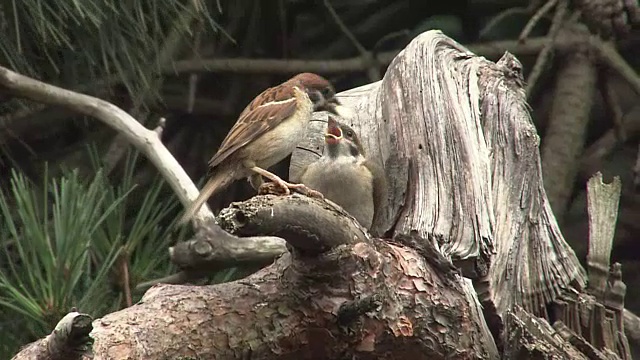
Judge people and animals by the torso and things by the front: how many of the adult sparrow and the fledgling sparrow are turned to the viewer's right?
1

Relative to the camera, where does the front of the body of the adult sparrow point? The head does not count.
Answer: to the viewer's right

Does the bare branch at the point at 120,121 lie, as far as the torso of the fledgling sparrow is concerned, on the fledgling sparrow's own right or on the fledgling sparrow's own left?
on the fledgling sparrow's own right
